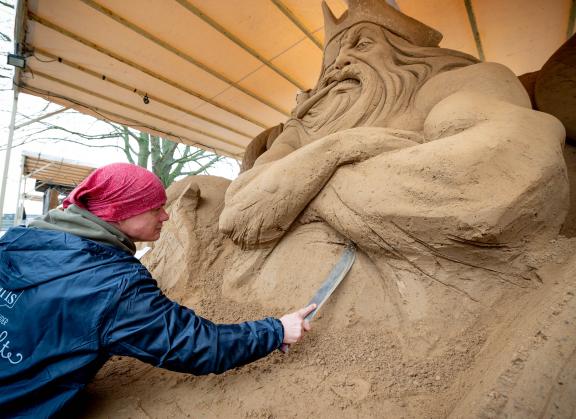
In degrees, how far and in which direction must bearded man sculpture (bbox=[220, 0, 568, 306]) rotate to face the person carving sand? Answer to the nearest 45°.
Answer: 0° — it already faces them

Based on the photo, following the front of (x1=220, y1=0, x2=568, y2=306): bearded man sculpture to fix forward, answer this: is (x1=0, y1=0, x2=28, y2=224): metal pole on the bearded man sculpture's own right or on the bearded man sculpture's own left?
on the bearded man sculpture's own right

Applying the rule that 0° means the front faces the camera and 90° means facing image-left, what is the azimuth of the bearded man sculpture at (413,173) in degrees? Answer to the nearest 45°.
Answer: approximately 45°

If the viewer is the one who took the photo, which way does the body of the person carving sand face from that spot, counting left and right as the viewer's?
facing away from the viewer and to the right of the viewer

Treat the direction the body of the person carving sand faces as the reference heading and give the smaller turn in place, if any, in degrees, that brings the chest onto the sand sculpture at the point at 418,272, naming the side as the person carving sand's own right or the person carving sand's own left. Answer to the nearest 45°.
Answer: approximately 45° to the person carving sand's own right
